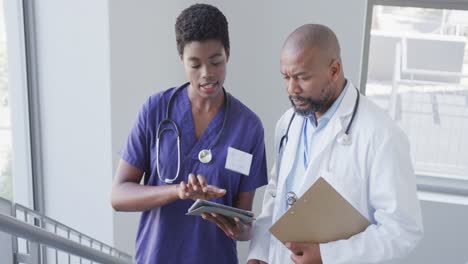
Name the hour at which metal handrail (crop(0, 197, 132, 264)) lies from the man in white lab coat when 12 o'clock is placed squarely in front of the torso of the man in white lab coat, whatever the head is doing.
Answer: The metal handrail is roughly at 1 o'clock from the man in white lab coat.
